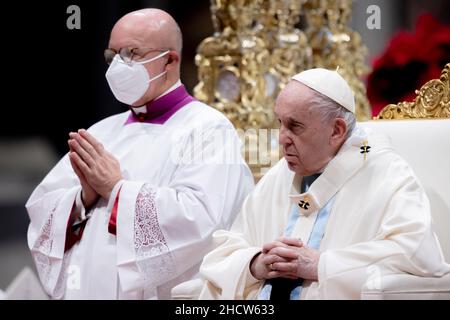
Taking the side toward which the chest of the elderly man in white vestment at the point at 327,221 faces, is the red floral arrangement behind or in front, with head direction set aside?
behind

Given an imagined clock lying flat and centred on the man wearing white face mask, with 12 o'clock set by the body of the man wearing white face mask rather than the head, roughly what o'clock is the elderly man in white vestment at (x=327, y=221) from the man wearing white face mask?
The elderly man in white vestment is roughly at 9 o'clock from the man wearing white face mask.

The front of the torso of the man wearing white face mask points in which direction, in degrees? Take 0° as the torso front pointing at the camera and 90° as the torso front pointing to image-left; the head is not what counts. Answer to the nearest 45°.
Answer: approximately 45°

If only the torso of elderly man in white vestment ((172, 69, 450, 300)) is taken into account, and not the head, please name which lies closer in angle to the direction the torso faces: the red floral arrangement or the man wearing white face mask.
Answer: the man wearing white face mask

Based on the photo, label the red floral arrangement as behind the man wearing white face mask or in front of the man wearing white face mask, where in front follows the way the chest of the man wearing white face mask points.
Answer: behind

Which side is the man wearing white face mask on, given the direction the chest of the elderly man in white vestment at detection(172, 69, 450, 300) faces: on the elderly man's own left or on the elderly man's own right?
on the elderly man's own right

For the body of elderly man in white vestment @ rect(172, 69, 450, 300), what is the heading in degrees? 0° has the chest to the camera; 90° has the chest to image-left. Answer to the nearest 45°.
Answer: approximately 45°
